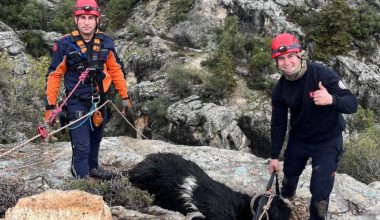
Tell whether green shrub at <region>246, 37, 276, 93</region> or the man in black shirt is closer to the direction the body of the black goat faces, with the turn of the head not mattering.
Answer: the man in black shirt

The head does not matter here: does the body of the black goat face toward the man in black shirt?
yes

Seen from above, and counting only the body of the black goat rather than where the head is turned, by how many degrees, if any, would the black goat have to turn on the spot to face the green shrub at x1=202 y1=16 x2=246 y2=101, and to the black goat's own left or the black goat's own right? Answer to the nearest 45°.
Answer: approximately 90° to the black goat's own left

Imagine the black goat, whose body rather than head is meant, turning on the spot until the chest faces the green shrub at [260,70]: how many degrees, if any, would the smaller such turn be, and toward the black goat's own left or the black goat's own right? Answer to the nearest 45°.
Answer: approximately 90° to the black goat's own left

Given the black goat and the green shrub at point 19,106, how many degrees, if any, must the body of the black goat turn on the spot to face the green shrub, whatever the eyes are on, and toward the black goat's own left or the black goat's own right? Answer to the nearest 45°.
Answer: approximately 135° to the black goat's own left

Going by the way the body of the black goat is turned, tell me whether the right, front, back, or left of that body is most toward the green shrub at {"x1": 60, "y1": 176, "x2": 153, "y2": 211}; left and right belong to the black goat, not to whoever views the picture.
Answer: back

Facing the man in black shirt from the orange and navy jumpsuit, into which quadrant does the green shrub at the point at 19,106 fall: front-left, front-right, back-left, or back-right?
back-left

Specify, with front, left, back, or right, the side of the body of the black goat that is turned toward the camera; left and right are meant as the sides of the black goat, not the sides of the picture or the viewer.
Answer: right

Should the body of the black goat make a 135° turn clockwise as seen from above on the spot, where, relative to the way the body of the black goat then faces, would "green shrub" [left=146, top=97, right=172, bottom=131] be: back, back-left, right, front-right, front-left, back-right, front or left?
back-right

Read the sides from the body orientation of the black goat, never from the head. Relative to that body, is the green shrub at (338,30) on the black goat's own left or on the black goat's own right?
on the black goat's own left

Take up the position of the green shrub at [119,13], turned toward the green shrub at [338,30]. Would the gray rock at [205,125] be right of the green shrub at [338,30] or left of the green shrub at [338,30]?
right

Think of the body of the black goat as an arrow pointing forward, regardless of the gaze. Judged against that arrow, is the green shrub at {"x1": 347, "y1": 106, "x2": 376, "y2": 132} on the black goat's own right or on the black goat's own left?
on the black goat's own left

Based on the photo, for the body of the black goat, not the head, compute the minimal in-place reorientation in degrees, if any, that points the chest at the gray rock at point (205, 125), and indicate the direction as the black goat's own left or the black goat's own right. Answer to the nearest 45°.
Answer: approximately 90° to the black goat's own left
